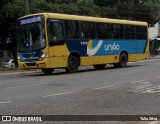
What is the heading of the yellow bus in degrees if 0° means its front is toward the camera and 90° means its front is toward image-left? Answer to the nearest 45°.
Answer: approximately 45°
